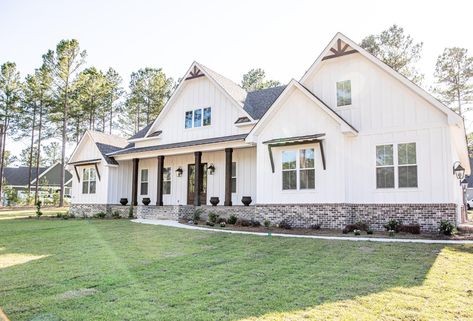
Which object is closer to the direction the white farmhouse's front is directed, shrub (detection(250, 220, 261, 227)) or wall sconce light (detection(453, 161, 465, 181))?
the shrub

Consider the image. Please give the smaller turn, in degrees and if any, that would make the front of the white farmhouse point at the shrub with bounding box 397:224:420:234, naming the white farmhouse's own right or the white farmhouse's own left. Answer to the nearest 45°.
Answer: approximately 90° to the white farmhouse's own left

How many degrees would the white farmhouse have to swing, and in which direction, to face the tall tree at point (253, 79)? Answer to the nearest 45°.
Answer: approximately 135° to its right

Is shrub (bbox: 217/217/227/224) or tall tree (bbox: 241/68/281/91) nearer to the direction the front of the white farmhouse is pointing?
the shrub

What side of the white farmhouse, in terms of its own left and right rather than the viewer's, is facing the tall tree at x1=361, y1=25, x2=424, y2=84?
back

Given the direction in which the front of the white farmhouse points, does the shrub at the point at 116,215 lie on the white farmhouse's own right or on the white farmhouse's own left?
on the white farmhouse's own right

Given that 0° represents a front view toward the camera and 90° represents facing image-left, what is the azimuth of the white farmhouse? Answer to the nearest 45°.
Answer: approximately 45°

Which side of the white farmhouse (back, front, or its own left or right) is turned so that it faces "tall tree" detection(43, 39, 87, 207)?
right
